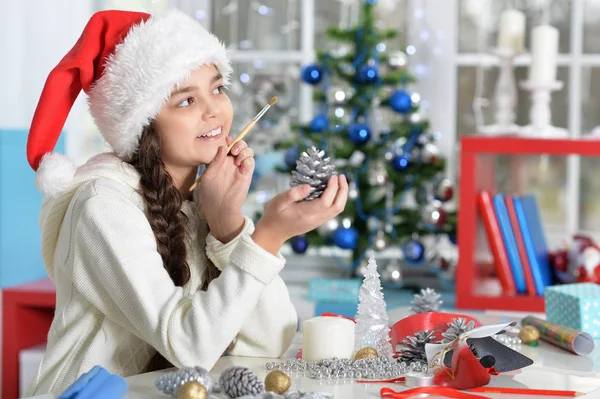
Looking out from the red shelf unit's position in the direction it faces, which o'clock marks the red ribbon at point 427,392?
The red ribbon is roughly at 12 o'clock from the red shelf unit.

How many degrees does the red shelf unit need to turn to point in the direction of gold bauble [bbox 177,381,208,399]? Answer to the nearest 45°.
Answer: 0° — it already faces it

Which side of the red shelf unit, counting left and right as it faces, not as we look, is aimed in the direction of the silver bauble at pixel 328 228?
right

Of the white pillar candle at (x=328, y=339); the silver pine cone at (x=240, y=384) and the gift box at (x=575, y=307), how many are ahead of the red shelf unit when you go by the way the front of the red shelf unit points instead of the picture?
3

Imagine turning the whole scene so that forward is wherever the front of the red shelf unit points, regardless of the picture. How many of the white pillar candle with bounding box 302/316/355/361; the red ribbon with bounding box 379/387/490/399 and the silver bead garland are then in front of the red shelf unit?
3

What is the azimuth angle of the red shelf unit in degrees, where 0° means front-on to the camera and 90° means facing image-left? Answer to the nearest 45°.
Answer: approximately 0°

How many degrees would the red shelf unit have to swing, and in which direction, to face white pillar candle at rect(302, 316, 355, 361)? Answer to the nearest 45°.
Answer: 0° — it already faces it

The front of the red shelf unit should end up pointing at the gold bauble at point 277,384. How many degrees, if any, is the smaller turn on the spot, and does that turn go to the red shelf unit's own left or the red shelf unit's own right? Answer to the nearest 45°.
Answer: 0° — it already faces it
